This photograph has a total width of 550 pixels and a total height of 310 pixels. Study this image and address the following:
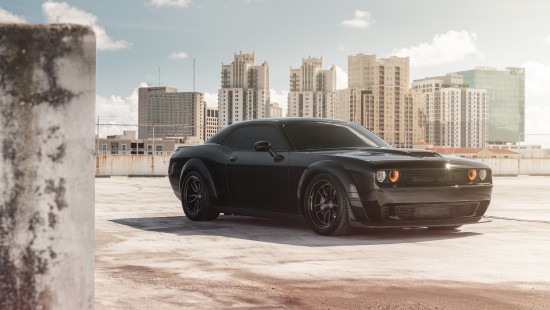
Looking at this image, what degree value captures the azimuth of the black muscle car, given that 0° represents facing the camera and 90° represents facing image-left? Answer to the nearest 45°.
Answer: approximately 315°

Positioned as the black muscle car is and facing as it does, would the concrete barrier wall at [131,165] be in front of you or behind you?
behind
